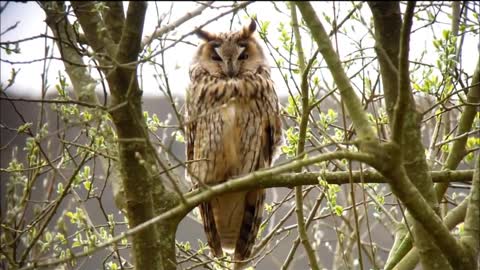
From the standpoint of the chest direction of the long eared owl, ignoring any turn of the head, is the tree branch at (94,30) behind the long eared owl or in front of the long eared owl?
in front

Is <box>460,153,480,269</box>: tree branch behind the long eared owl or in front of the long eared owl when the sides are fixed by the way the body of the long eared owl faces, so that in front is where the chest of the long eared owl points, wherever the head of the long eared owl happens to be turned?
in front

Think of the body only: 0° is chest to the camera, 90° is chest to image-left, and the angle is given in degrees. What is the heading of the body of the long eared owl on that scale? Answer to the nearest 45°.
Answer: approximately 0°

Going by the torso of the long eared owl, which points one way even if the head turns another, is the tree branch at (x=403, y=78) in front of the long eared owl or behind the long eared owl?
in front
